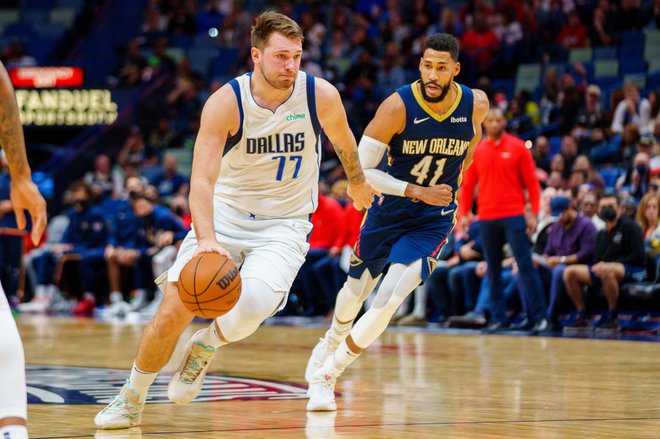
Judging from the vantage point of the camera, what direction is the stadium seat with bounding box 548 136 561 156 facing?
facing the viewer and to the left of the viewer

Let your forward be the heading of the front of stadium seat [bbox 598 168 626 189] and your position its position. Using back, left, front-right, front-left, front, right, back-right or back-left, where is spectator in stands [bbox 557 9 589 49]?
back

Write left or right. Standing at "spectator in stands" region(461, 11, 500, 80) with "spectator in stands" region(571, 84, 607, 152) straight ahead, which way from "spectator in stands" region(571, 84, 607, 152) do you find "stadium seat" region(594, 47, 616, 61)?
left

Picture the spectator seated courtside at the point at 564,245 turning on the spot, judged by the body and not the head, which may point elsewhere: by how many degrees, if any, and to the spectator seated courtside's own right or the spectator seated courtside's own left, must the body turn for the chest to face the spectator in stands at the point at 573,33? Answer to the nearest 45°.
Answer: approximately 135° to the spectator seated courtside's own right

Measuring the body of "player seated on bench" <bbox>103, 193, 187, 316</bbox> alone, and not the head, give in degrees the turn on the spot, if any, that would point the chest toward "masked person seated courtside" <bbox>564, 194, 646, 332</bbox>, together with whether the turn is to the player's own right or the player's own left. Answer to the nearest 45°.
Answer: approximately 90° to the player's own left

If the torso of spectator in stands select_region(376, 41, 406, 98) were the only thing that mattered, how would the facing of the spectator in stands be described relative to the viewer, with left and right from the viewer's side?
facing the viewer

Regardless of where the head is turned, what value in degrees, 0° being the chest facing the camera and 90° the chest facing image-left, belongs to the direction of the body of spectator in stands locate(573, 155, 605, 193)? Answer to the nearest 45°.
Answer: approximately 45°

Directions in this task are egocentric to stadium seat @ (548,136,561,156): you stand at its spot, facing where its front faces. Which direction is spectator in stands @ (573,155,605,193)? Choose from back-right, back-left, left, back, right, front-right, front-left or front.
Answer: front-left

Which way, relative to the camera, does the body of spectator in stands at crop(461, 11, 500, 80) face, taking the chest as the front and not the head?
toward the camera

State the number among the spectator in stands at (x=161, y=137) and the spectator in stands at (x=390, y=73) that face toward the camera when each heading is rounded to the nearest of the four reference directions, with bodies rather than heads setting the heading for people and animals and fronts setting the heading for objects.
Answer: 2

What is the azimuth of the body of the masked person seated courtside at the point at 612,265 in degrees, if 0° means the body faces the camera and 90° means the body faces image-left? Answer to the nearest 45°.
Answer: approximately 45°

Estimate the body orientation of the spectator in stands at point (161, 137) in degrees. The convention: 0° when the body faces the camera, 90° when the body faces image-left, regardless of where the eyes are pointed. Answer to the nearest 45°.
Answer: approximately 0°

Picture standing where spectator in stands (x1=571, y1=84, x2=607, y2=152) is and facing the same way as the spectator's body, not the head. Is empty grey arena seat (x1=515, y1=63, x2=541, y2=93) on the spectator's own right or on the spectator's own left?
on the spectator's own right
